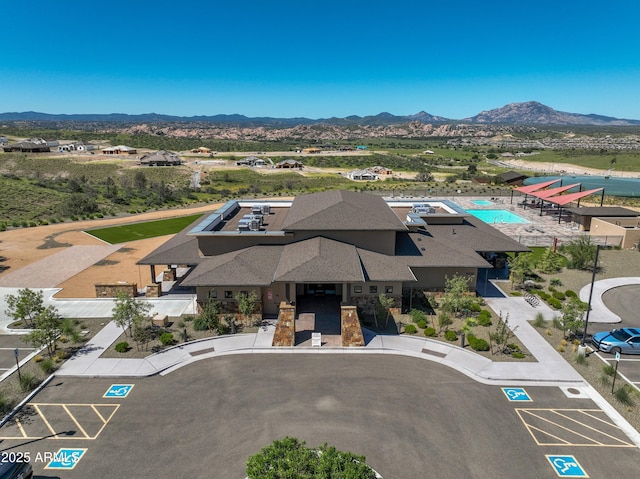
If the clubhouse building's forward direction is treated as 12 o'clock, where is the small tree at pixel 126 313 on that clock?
The small tree is roughly at 2 o'clock from the clubhouse building.

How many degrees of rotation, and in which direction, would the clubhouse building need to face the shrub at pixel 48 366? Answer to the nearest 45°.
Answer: approximately 45° to its right

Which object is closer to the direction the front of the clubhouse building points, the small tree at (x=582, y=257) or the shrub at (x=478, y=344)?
the shrub

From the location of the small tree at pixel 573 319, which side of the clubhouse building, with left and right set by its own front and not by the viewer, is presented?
left

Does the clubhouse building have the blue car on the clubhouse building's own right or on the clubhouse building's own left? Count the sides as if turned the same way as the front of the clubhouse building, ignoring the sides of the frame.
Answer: on the clubhouse building's own left

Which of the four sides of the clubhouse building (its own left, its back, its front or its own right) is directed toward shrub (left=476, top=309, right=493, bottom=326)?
left

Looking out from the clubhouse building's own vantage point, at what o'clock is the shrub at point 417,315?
The shrub is roughly at 10 o'clock from the clubhouse building.

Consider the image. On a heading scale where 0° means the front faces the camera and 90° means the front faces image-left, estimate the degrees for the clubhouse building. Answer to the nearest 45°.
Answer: approximately 0°

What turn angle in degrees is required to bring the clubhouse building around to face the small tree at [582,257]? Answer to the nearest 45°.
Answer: approximately 90° to its left

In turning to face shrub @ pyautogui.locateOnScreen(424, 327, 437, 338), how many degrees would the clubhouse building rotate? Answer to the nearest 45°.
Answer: approximately 45° to its left

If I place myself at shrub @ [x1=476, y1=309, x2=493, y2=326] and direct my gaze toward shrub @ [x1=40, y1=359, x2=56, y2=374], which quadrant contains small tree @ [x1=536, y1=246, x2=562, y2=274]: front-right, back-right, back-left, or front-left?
back-right
